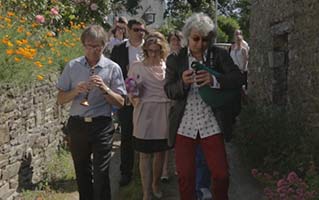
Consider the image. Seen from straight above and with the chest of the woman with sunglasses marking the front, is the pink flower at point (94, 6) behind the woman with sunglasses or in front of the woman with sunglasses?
behind

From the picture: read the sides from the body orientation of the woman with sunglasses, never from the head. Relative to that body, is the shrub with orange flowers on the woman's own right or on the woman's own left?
on the woman's own right

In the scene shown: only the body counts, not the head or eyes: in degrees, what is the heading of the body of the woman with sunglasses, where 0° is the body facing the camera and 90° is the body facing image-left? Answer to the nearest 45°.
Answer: approximately 0°
